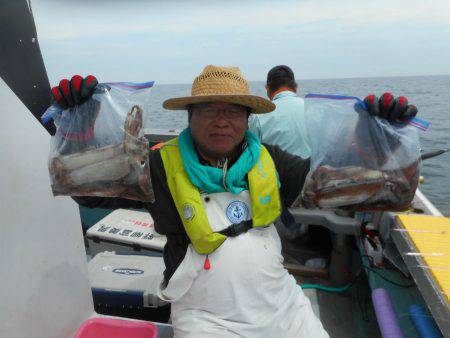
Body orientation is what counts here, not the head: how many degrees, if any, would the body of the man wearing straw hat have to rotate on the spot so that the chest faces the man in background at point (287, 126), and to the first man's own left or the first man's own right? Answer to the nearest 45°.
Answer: approximately 180°

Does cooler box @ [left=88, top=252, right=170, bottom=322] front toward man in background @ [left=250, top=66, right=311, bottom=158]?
no

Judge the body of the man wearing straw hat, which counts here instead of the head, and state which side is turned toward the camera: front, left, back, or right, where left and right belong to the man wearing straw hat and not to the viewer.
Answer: front

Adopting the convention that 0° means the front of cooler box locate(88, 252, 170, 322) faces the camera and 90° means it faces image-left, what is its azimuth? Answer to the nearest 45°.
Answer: approximately 0°

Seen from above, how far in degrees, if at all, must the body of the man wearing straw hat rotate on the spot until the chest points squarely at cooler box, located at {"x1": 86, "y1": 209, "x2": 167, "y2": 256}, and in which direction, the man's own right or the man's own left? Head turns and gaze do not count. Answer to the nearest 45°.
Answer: approximately 135° to the man's own right

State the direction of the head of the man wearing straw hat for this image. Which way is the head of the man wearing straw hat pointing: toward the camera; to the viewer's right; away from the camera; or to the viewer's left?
toward the camera

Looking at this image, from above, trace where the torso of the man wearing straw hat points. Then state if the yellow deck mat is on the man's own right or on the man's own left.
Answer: on the man's own left

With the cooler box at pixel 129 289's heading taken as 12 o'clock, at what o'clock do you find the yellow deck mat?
The yellow deck mat is roughly at 10 o'clock from the cooler box.

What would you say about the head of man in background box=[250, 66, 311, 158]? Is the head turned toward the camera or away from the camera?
away from the camera

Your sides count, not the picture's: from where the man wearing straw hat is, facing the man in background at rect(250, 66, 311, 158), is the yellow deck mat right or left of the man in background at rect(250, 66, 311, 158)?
right

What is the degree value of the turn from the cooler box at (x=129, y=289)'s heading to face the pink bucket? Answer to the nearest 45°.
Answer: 0° — it already faces it
